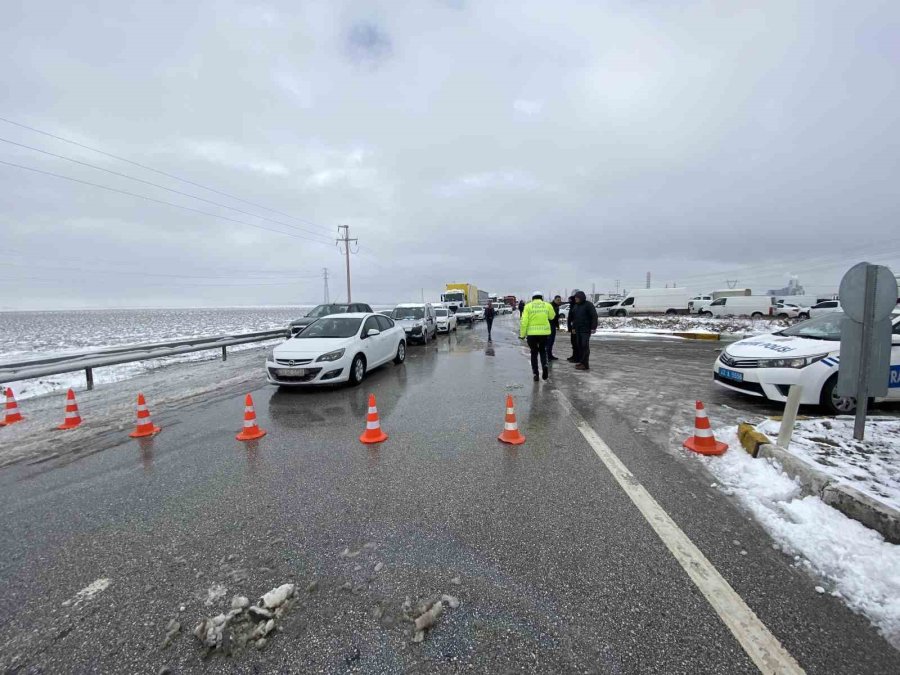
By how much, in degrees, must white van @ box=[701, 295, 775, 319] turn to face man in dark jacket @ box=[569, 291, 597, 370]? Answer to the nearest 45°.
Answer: approximately 90° to its left

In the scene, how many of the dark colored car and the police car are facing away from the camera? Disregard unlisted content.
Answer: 0

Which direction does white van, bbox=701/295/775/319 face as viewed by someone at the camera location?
facing to the left of the viewer

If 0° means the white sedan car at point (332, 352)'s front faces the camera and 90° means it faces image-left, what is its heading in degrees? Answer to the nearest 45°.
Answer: approximately 45°

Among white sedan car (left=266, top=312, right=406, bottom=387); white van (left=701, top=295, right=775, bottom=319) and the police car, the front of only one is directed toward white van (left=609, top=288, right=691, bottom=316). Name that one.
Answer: white van (left=701, top=295, right=775, bottom=319)

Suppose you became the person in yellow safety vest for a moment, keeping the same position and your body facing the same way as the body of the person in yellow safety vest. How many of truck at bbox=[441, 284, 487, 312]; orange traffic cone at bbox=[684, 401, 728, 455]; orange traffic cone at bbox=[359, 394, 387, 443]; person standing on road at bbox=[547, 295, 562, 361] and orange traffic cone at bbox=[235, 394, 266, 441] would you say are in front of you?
2

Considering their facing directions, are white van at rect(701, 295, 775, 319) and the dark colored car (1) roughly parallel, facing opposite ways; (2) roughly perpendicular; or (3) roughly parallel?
roughly perpendicular

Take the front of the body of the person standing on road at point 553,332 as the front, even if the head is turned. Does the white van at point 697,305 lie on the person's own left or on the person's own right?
on the person's own left

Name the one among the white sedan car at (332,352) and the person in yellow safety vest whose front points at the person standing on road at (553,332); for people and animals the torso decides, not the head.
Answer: the person in yellow safety vest

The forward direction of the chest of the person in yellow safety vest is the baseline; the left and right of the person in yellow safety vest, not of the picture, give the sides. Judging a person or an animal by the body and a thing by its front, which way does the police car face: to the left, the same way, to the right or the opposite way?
to the left

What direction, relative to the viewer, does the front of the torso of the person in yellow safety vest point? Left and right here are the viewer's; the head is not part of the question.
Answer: facing away from the viewer

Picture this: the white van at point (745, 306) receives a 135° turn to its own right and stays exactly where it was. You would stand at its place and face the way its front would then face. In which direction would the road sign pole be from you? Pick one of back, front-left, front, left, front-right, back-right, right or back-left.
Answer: back-right
